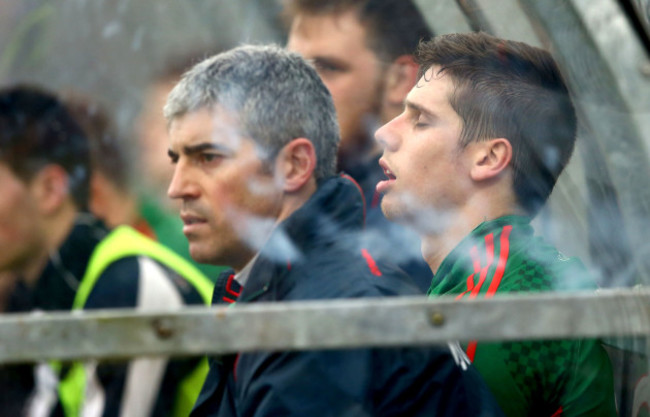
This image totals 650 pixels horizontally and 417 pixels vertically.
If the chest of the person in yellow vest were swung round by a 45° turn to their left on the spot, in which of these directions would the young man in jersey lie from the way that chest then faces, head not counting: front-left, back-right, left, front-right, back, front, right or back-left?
left

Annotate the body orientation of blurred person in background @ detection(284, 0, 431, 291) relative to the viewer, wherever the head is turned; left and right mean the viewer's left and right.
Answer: facing the viewer and to the left of the viewer

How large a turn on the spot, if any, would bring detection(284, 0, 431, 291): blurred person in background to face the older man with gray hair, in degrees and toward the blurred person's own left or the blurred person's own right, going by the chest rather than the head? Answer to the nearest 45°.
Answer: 0° — they already face them

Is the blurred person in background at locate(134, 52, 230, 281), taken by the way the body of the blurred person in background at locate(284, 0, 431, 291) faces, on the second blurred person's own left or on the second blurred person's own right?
on the second blurred person's own right

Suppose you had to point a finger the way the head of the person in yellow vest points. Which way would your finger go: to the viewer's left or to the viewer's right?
to the viewer's left

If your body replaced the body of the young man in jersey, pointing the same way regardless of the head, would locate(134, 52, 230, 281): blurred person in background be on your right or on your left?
on your right

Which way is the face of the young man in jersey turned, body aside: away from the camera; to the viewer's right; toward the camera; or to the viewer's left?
to the viewer's left

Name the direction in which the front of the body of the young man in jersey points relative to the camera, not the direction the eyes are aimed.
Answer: to the viewer's left

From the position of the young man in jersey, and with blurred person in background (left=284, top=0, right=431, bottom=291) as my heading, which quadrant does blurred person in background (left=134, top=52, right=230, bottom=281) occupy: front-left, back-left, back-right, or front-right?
front-left

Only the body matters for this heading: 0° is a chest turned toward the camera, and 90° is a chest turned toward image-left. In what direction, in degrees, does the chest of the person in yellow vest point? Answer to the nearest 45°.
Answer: approximately 90°

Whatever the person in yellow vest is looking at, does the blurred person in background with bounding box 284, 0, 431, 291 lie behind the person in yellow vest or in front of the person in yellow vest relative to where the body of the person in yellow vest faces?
behind

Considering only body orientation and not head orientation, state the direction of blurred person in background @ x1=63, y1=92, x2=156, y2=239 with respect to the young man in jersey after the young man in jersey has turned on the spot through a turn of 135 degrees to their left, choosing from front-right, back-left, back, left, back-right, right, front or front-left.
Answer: back
